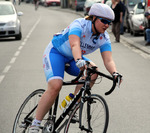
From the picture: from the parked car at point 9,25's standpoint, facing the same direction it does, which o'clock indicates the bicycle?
The bicycle is roughly at 12 o'clock from the parked car.

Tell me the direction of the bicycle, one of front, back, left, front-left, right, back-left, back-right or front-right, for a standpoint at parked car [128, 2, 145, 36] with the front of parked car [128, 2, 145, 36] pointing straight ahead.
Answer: front-right

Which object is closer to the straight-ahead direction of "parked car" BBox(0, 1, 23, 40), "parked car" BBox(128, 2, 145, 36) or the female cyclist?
the female cyclist

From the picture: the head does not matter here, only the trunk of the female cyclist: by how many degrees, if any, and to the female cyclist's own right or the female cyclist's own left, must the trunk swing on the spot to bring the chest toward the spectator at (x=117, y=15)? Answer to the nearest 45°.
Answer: approximately 135° to the female cyclist's own left

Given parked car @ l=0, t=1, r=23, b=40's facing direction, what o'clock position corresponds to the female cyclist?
The female cyclist is roughly at 12 o'clock from the parked car.

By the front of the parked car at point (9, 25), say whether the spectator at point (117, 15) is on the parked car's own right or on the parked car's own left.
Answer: on the parked car's own left

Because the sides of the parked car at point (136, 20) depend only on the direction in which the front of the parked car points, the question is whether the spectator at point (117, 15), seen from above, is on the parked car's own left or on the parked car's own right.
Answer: on the parked car's own right
